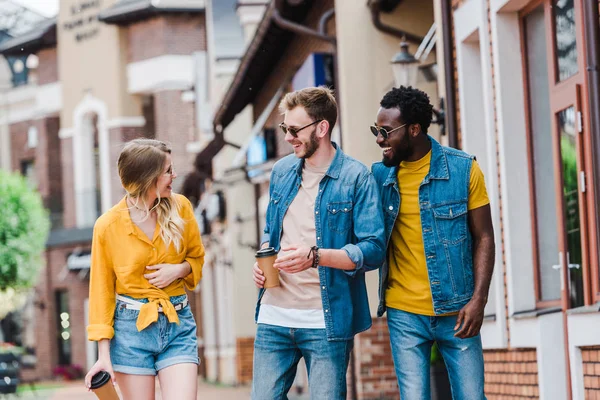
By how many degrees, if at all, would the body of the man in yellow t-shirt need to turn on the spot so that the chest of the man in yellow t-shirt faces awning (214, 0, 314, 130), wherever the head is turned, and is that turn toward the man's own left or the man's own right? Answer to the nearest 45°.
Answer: approximately 135° to the man's own right

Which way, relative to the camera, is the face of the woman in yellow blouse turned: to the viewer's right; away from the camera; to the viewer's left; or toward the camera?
to the viewer's right

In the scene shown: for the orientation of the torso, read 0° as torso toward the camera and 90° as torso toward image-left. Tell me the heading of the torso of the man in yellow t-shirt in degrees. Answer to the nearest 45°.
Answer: approximately 45°
